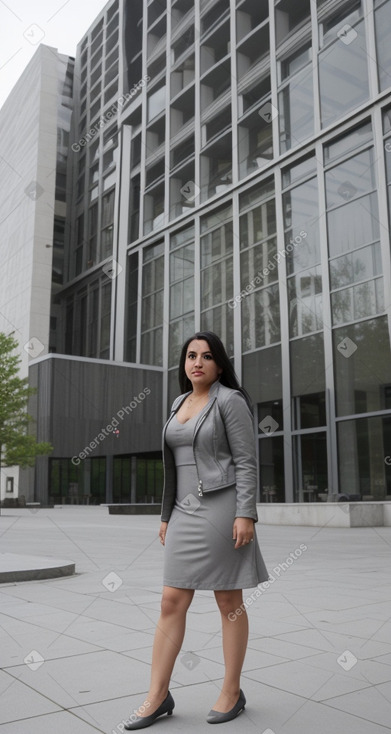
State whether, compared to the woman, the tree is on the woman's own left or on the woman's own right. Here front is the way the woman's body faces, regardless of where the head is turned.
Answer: on the woman's own right

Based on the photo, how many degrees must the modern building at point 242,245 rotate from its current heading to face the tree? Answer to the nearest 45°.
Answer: approximately 45° to its right

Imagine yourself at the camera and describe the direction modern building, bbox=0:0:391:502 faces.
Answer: facing the viewer and to the left of the viewer

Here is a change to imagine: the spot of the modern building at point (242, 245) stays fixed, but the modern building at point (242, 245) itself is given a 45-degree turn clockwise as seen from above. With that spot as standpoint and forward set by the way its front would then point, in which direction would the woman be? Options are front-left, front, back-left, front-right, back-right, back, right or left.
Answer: left

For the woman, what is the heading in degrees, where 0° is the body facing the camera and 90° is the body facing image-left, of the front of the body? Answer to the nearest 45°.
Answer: approximately 45°
